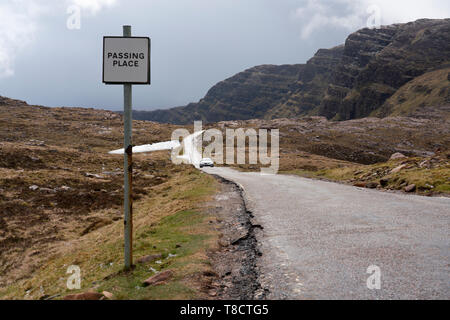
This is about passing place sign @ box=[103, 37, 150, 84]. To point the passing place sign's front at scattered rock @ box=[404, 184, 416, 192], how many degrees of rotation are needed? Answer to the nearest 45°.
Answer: approximately 135° to its left

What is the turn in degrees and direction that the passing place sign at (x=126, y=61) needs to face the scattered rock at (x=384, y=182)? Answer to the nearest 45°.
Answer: approximately 135° to its left

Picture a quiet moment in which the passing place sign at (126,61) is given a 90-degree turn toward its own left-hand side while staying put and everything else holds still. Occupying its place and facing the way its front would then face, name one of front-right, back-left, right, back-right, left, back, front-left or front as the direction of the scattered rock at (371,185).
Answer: front-left

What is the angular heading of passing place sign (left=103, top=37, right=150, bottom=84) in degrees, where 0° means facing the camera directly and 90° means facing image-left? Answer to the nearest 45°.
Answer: approximately 0°

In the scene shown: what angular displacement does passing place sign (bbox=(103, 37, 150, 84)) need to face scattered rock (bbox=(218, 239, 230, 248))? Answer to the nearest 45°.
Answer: approximately 135° to its left

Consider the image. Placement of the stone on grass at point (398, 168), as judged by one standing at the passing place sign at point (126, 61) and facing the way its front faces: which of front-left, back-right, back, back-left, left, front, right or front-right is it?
back-left
